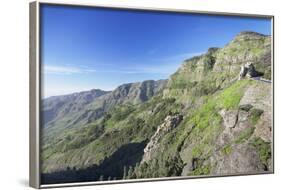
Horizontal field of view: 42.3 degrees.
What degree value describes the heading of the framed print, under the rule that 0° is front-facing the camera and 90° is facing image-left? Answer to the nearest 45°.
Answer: approximately 315°
